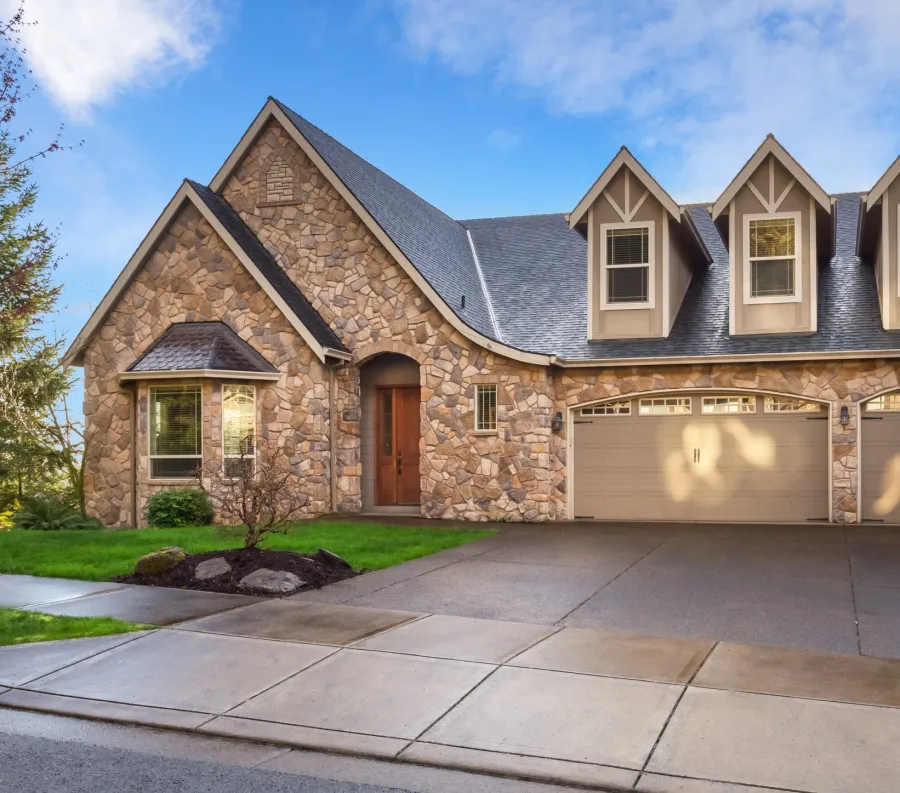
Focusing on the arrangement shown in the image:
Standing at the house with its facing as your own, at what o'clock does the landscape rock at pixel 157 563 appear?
The landscape rock is roughly at 1 o'clock from the house.

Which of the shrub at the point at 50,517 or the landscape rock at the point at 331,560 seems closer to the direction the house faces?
the landscape rock

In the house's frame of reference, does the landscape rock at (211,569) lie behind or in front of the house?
in front

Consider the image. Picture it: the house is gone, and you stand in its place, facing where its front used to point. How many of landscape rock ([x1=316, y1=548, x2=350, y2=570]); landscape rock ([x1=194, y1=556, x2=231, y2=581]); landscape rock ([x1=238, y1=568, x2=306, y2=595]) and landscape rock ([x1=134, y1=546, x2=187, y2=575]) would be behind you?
0

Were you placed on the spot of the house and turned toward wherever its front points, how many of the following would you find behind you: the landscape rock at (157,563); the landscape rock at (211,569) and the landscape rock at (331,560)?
0

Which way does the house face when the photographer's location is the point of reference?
facing the viewer

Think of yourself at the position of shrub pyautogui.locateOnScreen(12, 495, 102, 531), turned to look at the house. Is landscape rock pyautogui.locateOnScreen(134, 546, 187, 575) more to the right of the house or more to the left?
right

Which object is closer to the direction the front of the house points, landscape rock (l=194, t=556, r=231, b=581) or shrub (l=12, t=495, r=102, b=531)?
the landscape rock

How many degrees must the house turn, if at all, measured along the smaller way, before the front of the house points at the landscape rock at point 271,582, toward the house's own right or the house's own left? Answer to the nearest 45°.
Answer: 0° — it already faces it

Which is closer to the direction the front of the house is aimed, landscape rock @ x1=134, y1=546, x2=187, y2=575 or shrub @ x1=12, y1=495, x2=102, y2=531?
the landscape rock

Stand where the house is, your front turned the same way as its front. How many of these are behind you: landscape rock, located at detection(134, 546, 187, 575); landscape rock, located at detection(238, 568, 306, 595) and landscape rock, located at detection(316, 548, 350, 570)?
0

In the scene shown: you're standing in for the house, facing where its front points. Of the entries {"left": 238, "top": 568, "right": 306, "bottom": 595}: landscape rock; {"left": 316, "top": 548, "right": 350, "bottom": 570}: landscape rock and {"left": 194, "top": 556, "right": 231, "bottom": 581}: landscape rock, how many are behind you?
0

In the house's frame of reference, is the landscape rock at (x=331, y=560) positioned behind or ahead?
ahead

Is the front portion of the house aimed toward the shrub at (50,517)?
no
